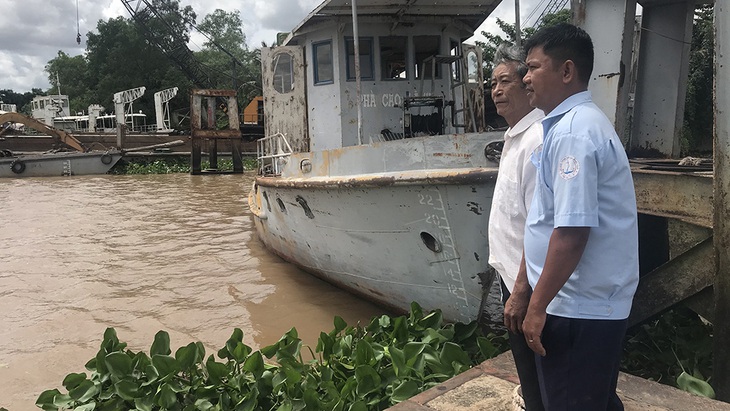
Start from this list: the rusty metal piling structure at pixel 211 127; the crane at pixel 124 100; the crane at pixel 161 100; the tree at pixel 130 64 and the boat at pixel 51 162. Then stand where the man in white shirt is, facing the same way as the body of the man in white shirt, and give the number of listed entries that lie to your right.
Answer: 5

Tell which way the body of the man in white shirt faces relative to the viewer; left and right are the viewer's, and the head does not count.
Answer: facing the viewer and to the left of the viewer

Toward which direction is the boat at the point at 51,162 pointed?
to the viewer's right

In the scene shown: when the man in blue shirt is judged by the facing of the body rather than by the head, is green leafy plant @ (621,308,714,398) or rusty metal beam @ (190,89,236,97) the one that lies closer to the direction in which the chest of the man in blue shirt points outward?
the rusty metal beam

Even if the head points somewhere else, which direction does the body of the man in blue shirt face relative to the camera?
to the viewer's left

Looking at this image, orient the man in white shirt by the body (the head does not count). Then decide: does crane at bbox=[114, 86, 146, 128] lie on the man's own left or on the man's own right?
on the man's own right

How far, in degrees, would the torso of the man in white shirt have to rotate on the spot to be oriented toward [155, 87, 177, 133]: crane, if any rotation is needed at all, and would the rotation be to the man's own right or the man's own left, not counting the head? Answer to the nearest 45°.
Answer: approximately 90° to the man's own right
